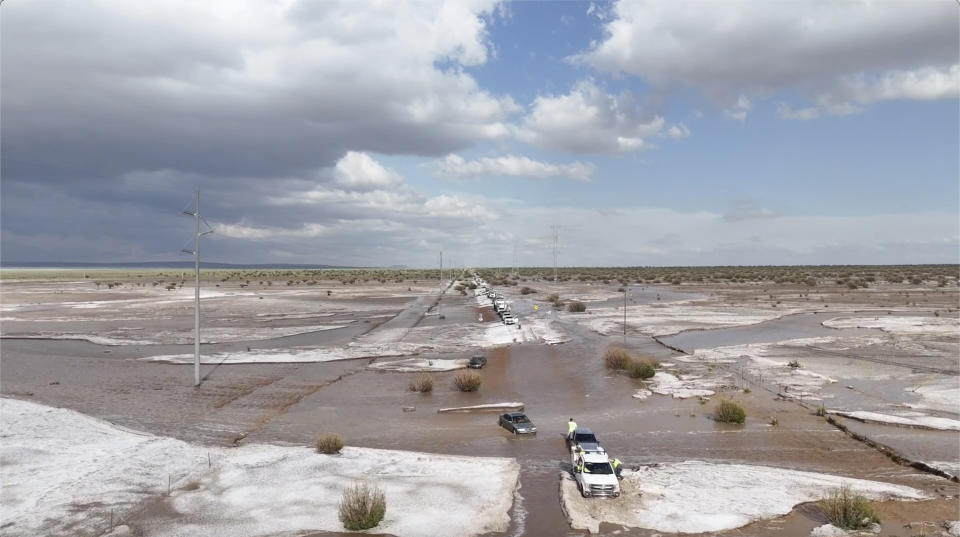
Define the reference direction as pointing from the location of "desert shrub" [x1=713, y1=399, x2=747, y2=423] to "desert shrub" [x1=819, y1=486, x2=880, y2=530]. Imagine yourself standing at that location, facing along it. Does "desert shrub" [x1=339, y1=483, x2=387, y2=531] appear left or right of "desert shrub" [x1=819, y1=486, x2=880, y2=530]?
right

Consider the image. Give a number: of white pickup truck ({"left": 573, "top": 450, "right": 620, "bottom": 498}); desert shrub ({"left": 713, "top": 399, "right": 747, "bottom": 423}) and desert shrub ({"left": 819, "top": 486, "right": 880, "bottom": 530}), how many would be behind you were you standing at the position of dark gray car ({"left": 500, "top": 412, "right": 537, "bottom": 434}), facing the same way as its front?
0

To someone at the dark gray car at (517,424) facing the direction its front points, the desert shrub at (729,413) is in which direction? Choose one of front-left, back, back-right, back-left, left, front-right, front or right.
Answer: front-left

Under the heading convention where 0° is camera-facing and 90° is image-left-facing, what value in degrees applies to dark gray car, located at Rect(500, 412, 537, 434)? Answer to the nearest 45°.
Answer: approximately 315°

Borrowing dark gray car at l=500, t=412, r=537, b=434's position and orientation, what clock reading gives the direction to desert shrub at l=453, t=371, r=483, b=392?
The desert shrub is roughly at 7 o'clock from the dark gray car.

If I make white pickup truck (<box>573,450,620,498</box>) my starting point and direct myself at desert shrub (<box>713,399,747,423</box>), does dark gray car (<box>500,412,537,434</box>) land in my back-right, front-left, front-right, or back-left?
front-left

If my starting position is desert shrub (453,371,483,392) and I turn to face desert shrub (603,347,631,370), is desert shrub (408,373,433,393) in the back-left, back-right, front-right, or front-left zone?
back-left

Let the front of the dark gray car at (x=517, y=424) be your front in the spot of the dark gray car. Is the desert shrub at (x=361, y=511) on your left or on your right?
on your right

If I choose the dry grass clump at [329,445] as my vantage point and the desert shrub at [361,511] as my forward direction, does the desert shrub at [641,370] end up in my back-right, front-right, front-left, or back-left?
back-left

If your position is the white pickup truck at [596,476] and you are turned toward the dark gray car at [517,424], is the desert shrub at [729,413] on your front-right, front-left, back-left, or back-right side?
front-right

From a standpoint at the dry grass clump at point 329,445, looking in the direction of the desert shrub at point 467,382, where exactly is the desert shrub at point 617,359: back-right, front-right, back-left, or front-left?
front-right

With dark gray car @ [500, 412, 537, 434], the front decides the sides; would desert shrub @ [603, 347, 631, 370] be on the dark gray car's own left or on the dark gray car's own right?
on the dark gray car's own left

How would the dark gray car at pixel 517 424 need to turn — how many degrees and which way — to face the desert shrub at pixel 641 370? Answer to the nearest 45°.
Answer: approximately 90° to its left

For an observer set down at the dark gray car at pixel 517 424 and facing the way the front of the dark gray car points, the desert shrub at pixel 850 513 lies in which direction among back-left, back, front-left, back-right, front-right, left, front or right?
front

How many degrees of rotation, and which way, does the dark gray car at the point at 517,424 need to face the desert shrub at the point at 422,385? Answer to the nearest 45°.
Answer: approximately 180°
